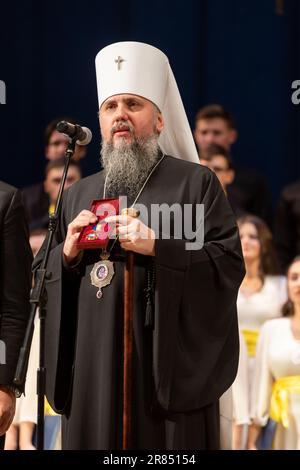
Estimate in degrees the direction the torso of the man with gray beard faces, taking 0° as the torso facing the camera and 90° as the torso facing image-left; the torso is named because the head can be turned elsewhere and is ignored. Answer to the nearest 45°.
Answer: approximately 45°

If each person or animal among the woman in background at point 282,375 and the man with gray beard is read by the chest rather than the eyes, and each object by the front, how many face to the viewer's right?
0

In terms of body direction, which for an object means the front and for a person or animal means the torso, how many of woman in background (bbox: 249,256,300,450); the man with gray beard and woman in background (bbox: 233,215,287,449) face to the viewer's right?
0

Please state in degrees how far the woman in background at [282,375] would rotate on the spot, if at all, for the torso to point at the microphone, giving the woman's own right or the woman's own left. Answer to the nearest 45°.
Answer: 0° — they already face it

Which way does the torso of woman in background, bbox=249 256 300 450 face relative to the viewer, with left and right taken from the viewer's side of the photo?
facing the viewer

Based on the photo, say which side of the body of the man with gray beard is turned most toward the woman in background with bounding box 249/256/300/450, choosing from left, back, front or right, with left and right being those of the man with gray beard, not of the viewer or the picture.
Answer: back

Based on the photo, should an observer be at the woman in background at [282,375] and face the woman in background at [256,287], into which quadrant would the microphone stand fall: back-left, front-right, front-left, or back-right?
back-left

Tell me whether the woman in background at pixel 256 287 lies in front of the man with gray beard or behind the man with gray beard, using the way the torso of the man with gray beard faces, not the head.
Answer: behind
